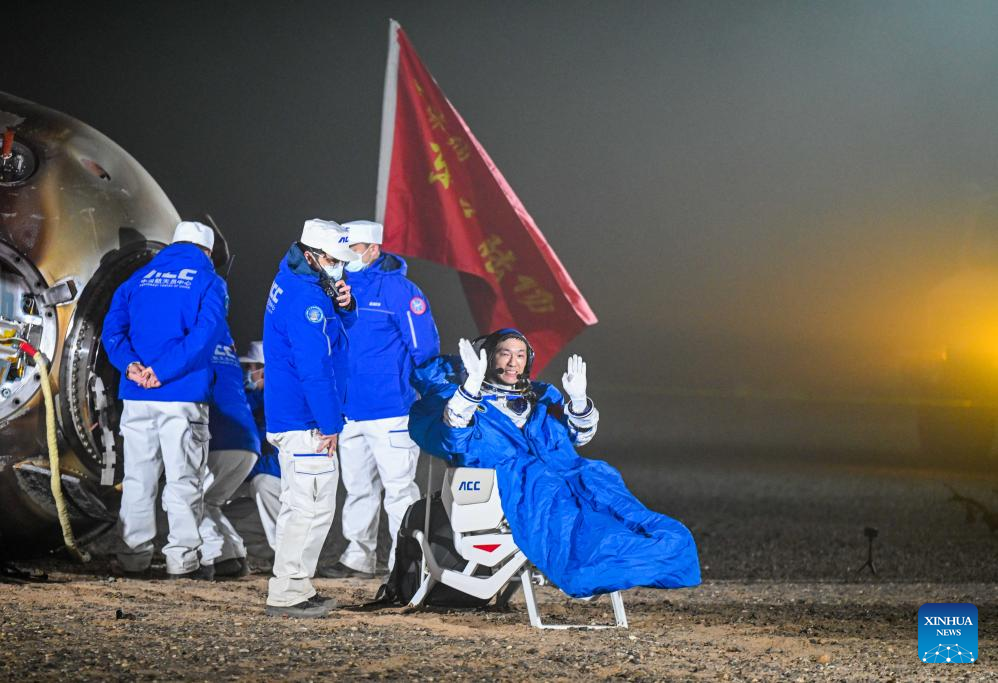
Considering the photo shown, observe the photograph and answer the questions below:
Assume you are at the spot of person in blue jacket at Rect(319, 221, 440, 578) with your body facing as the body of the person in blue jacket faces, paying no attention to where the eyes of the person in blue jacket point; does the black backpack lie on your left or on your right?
on your left

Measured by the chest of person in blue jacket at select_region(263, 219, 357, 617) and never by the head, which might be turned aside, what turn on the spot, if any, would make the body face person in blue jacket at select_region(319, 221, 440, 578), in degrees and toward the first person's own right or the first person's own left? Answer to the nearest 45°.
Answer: approximately 90° to the first person's own left

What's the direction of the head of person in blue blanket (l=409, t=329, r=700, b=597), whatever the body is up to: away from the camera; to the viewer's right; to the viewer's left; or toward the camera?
toward the camera

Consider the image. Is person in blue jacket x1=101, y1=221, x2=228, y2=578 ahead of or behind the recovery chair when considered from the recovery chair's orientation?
behind

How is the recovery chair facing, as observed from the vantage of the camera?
facing the viewer and to the right of the viewer

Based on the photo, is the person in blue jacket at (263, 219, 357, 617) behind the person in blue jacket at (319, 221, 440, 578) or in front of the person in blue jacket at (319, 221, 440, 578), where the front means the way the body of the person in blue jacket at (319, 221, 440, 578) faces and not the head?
in front

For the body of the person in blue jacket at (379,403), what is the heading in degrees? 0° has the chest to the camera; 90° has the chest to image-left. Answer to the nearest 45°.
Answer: approximately 45°

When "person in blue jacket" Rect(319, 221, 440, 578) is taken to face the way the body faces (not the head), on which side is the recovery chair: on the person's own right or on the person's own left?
on the person's own left

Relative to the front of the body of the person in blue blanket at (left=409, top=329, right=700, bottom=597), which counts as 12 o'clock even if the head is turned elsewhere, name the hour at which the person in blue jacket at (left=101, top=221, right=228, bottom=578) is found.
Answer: the person in blue jacket at (left=101, top=221, right=228, bottom=578) is roughly at 5 o'clock from the person in blue blanket at (left=409, top=329, right=700, bottom=597).

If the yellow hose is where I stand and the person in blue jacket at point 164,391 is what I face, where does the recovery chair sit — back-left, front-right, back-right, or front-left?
front-right
